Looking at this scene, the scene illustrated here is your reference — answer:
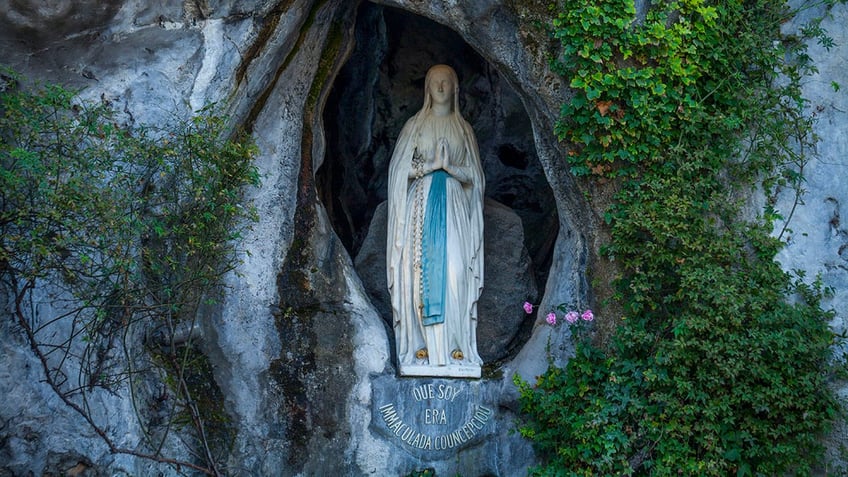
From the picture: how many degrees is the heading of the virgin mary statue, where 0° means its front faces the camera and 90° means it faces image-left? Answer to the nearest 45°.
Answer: approximately 0°

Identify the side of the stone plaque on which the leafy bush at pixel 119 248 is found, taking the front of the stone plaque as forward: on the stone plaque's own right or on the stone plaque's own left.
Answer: on the stone plaque's own right

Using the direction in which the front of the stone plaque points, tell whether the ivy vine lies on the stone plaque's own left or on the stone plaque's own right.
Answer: on the stone plaque's own left

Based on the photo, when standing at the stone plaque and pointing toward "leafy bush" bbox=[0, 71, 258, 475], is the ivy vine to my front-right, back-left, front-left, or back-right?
back-left

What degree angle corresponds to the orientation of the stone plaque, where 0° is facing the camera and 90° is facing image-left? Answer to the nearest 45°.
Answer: approximately 0°
